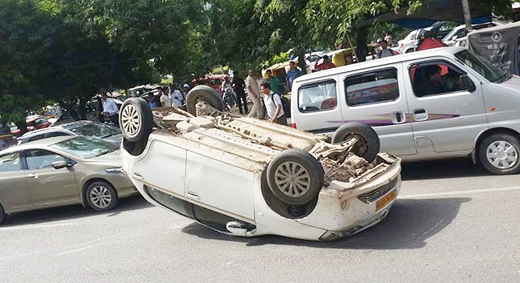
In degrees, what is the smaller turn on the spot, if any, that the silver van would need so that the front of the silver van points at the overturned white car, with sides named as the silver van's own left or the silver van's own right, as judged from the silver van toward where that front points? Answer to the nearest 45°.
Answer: approximately 135° to the silver van's own right

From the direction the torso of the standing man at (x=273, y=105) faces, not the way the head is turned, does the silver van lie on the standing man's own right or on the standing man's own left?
on the standing man's own left

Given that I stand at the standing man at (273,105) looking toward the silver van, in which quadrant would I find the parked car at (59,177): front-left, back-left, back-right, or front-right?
back-right

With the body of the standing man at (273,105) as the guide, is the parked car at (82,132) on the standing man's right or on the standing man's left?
on the standing man's right

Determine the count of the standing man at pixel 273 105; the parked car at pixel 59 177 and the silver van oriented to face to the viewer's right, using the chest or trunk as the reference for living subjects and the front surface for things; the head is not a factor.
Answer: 2

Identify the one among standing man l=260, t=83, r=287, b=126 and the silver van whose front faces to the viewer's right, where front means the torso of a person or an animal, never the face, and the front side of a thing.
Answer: the silver van

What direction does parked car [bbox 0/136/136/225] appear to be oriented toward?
to the viewer's right

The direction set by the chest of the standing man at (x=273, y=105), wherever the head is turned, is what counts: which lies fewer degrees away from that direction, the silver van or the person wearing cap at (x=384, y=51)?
the silver van

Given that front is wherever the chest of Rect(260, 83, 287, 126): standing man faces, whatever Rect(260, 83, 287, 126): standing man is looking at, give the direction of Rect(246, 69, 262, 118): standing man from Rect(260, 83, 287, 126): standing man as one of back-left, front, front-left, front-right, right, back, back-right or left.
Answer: back-right

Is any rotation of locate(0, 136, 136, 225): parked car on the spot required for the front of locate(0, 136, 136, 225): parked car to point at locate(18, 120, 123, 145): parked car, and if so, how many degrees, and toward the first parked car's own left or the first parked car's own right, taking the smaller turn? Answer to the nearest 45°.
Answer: approximately 90° to the first parked car's own left

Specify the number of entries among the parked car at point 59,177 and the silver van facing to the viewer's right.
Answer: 2

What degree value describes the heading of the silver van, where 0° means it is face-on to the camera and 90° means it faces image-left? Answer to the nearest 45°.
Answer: approximately 270°

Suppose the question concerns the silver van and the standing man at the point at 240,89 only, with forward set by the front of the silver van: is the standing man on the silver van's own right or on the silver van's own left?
on the silver van's own left
